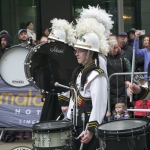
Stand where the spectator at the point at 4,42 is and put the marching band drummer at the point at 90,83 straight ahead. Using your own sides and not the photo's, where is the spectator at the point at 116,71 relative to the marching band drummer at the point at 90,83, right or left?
left

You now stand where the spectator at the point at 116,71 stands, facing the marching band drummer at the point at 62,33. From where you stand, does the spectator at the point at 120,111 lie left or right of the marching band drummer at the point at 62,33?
left

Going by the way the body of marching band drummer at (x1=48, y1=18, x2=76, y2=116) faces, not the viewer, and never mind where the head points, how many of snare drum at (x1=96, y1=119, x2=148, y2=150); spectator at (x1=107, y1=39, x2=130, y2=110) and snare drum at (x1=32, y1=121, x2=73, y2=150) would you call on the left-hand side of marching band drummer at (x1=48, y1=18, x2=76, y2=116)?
2

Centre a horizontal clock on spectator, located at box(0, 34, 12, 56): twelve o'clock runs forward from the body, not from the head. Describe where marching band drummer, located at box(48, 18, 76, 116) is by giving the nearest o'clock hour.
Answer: The marching band drummer is roughly at 10 o'clock from the spectator.

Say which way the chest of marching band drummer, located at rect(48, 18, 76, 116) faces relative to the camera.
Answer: to the viewer's left

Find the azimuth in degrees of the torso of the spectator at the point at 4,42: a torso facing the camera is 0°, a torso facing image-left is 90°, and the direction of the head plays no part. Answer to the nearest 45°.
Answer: approximately 45°

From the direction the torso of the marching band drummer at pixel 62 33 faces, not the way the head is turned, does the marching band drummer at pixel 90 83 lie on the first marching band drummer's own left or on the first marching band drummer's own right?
on the first marching band drummer's own left

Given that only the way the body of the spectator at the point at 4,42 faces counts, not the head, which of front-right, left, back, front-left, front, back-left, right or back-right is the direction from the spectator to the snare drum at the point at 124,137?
front-left
